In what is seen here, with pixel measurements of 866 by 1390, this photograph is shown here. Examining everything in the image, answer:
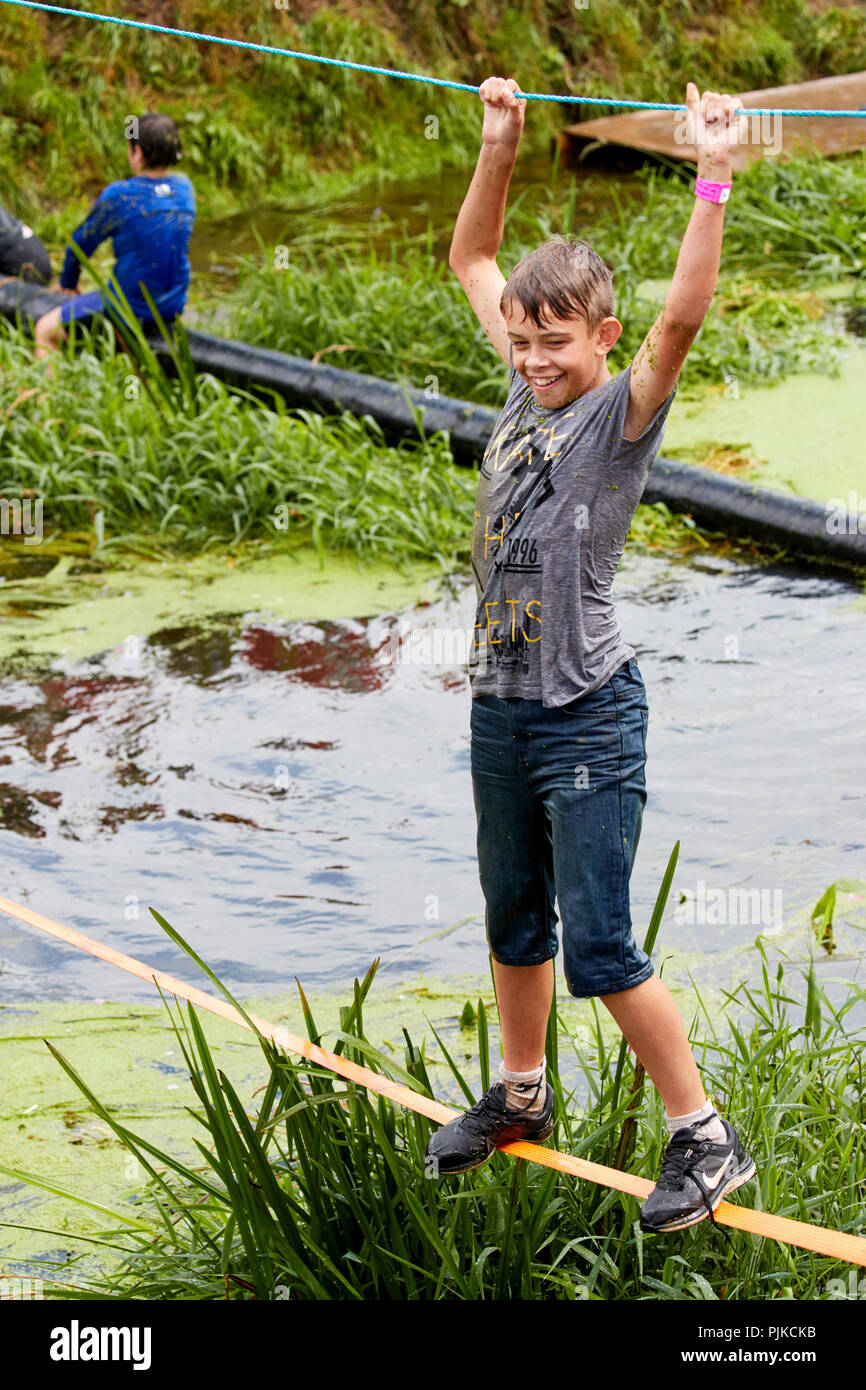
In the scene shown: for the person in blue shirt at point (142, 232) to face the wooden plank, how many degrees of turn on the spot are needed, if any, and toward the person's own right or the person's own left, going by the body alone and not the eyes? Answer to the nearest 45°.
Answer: approximately 90° to the person's own right

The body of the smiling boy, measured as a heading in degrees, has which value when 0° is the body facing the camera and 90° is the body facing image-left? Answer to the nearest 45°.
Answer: approximately 45°

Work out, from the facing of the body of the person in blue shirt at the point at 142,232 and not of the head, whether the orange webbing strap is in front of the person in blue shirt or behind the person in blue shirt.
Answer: behind

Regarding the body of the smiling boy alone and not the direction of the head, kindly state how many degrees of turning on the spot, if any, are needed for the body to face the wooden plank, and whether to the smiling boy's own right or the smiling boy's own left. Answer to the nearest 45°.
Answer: approximately 135° to the smiling boy's own right

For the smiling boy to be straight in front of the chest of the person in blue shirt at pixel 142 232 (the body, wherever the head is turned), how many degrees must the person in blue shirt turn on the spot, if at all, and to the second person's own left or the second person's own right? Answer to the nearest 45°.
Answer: approximately 135° to the second person's own left

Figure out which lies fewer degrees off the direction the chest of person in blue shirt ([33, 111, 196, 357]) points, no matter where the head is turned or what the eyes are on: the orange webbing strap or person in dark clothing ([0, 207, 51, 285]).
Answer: the person in dark clothing

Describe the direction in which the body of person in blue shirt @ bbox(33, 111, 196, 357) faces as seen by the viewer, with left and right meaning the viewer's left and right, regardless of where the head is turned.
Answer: facing away from the viewer and to the left of the viewer
